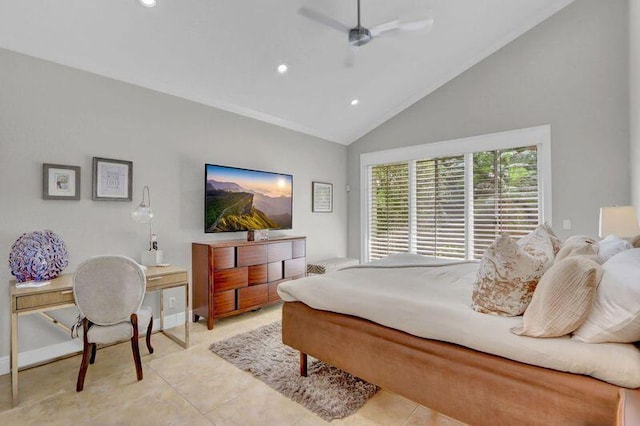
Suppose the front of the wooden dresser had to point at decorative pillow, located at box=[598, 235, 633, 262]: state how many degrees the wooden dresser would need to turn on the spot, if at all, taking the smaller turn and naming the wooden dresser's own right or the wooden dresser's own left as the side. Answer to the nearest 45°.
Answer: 0° — it already faces it

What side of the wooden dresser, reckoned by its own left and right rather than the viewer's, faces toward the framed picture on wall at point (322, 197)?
left

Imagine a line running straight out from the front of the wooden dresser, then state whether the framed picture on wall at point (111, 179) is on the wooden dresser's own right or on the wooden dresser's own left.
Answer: on the wooden dresser's own right

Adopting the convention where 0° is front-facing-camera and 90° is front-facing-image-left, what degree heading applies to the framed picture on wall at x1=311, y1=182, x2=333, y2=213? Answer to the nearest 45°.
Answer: approximately 315°

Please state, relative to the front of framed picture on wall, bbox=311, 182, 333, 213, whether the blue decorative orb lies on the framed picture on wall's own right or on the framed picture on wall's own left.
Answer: on the framed picture on wall's own right

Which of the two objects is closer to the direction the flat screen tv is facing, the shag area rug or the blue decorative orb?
the shag area rug

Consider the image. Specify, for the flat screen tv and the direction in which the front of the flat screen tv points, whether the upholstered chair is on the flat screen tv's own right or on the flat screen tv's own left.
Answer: on the flat screen tv's own right
